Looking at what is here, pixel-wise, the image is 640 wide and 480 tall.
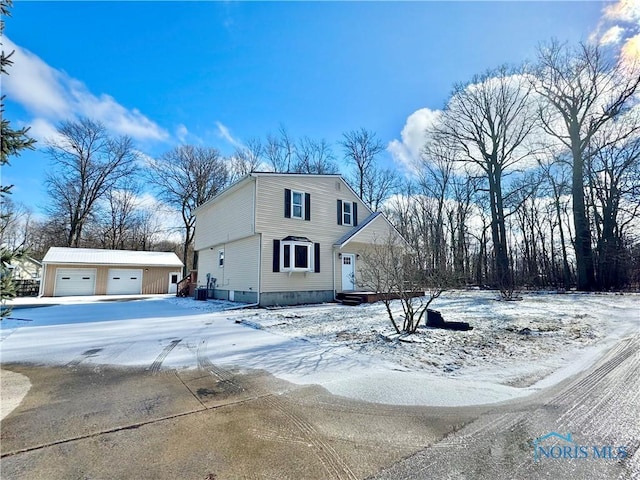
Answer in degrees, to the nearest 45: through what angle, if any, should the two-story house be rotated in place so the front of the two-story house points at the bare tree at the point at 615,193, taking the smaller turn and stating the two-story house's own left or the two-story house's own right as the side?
approximately 45° to the two-story house's own left

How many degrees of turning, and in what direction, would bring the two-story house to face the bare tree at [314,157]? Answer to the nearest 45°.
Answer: approximately 135° to its left

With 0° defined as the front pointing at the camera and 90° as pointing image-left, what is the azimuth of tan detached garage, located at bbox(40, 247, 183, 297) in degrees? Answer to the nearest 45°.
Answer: approximately 0°

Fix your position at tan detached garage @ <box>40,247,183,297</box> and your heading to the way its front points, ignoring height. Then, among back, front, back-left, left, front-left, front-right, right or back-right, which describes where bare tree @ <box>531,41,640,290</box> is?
front-left

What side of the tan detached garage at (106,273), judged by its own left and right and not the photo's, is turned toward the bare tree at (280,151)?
left

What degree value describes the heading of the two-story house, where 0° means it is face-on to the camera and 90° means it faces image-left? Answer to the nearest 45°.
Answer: approximately 315°

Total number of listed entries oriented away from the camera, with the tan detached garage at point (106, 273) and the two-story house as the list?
0

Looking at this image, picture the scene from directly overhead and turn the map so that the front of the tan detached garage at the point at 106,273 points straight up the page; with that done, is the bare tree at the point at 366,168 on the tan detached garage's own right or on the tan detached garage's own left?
on the tan detached garage's own left
